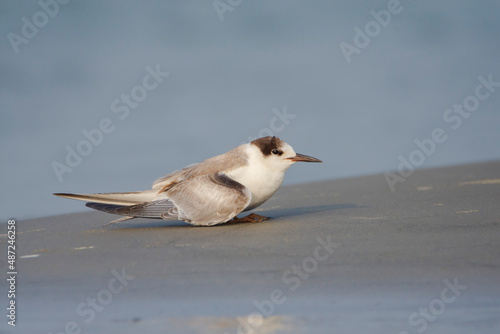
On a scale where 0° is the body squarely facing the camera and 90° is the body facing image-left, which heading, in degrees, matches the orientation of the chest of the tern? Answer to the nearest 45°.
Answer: approximately 270°
